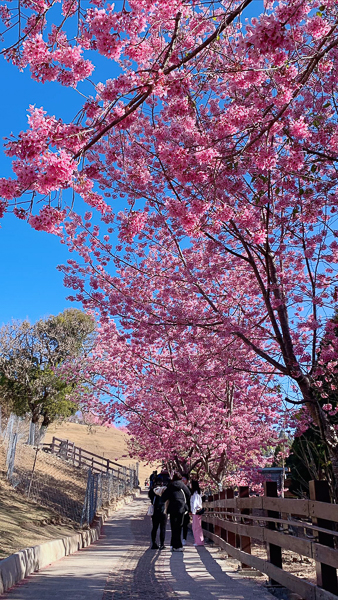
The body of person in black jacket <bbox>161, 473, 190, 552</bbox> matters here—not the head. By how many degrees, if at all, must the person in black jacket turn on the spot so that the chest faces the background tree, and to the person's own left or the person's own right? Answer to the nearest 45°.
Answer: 0° — they already face it

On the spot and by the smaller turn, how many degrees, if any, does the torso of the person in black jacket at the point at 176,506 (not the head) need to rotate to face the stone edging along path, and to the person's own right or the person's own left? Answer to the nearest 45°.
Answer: approximately 135° to the person's own left

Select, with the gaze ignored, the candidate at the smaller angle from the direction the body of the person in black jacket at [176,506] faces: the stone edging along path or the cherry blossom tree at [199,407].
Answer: the cherry blossom tree

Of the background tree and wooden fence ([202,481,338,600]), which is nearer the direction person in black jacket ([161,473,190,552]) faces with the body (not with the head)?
the background tree

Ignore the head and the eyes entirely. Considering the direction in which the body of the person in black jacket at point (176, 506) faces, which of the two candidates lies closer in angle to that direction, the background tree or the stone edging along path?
the background tree

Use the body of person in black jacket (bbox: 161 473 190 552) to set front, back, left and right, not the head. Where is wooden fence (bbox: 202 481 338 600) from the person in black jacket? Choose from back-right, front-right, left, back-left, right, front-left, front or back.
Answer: back

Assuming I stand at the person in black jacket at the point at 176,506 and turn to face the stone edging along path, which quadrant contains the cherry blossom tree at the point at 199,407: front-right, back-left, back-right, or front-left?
back-right

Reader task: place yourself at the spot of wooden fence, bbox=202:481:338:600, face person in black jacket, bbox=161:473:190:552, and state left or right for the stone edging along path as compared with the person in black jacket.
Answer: left

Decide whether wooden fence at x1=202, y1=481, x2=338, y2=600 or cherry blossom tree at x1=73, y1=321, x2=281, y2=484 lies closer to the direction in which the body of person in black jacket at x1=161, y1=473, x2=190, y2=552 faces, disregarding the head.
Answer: the cherry blossom tree

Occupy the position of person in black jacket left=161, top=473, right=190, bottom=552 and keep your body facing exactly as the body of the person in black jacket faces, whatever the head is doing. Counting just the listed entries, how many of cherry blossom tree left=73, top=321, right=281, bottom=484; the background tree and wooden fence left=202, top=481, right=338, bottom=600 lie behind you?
1

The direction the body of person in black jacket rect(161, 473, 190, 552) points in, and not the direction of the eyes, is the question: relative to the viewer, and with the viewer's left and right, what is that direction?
facing away from the viewer

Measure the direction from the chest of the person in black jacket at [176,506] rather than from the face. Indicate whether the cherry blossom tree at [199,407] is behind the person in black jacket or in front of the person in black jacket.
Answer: in front
